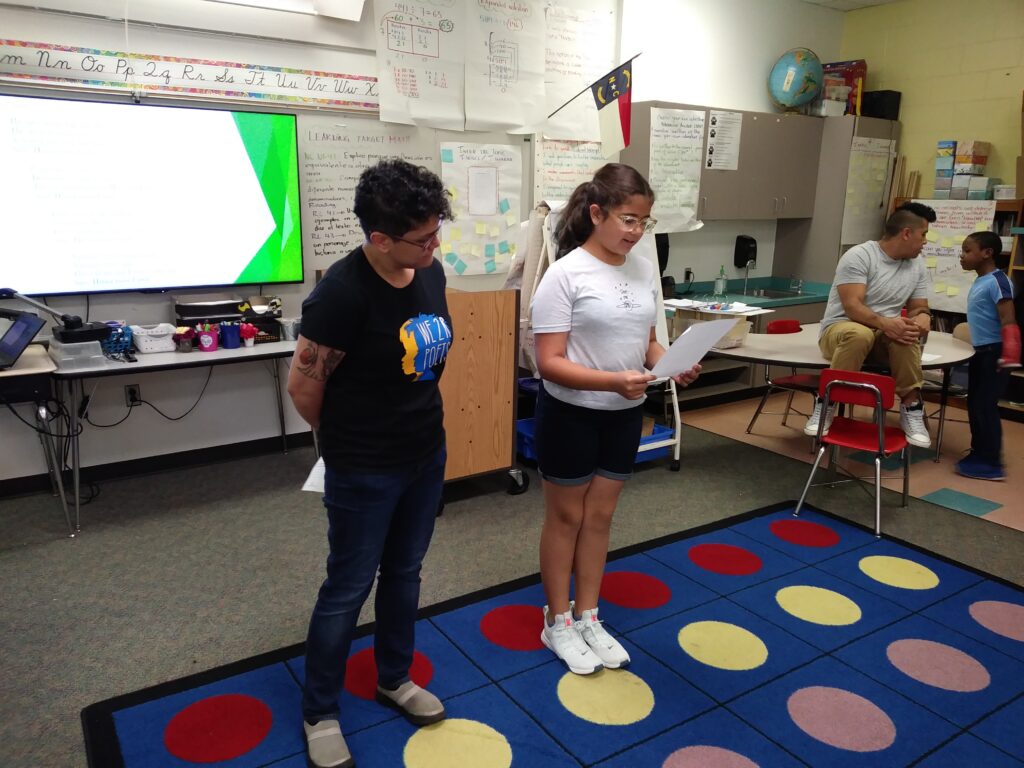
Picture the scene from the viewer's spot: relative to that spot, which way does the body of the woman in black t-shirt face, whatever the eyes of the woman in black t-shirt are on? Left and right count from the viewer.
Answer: facing the viewer and to the right of the viewer

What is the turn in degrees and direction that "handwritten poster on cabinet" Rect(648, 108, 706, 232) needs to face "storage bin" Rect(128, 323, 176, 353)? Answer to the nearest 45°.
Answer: approximately 45° to its right

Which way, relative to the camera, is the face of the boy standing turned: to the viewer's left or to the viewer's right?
to the viewer's left

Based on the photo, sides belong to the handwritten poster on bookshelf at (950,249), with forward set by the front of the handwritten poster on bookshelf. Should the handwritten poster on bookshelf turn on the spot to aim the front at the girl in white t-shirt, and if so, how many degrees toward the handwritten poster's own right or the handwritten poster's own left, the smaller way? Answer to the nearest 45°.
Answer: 0° — it already faces them

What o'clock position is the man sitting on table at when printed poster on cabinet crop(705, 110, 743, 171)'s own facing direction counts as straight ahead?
The man sitting on table is roughly at 11 o'clock from the printed poster on cabinet.

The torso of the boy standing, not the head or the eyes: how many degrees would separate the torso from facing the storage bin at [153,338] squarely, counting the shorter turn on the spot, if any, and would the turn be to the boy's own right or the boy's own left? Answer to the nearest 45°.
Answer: approximately 45° to the boy's own left

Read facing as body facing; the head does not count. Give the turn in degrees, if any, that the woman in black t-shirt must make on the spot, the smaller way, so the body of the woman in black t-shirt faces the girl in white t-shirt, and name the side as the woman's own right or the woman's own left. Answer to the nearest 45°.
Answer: approximately 90° to the woman's own left

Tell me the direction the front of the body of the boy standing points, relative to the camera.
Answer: to the viewer's left

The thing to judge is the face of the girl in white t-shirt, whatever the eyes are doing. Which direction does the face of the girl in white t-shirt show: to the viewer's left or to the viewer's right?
to the viewer's right

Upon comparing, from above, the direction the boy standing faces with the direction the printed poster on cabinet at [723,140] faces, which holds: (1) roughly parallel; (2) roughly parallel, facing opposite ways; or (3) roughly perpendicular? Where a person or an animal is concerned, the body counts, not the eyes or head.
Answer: roughly perpendicular
